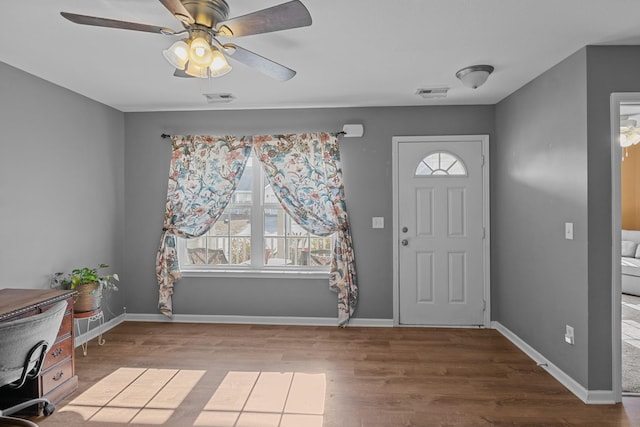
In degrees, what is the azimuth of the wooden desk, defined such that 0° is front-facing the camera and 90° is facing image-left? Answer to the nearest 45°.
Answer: approximately 315°

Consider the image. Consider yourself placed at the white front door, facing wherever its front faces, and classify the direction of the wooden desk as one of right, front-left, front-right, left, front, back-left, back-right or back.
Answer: front-right

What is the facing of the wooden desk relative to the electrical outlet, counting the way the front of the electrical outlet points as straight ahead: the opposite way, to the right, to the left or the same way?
the opposite way

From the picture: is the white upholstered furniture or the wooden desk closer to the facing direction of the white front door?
the wooden desk

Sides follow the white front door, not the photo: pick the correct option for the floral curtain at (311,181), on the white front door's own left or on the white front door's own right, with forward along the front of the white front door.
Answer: on the white front door's own right

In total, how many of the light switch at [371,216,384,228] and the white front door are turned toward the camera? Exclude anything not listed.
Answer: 2

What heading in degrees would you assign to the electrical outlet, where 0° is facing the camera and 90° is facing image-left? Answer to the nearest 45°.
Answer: approximately 45°

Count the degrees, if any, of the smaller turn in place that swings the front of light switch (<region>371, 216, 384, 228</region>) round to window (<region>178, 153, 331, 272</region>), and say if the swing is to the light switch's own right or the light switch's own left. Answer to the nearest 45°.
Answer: approximately 90° to the light switch's own right

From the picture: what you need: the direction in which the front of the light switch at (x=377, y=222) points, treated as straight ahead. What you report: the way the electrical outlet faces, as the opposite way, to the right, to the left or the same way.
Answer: to the right

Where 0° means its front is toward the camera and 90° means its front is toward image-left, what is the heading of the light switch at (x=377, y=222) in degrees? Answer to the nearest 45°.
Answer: approximately 0°

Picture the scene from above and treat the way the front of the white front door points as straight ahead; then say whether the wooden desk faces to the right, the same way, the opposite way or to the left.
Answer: to the left

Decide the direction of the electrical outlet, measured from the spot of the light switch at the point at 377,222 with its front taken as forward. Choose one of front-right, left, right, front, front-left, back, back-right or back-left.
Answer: front-left
